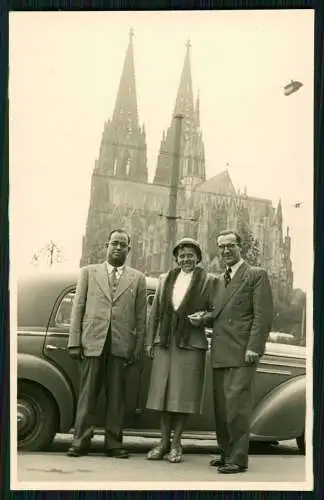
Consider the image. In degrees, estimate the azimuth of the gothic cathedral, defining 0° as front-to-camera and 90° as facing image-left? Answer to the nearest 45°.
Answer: approximately 45°
